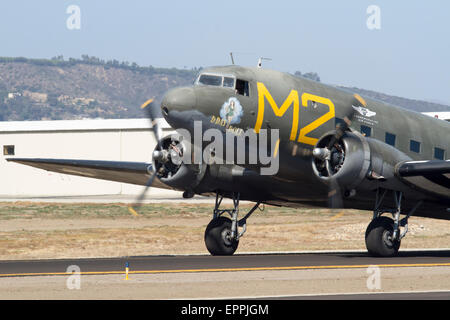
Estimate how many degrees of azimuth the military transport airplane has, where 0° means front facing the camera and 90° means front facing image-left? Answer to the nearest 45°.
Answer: approximately 45°
